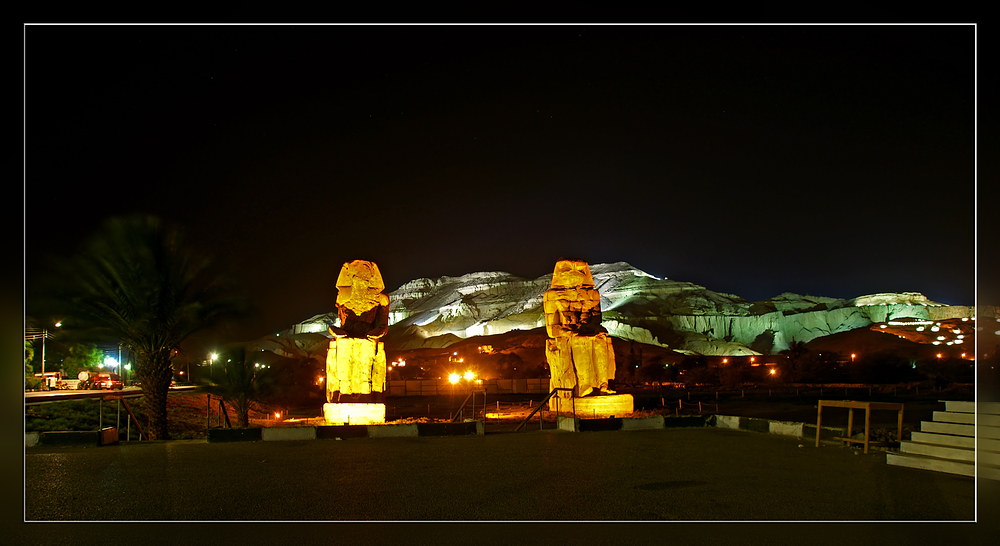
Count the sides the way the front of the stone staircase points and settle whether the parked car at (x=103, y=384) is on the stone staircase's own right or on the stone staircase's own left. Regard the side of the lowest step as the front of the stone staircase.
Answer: on the stone staircase's own right

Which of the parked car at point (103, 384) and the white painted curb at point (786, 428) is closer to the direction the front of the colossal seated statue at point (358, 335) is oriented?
the white painted curb
